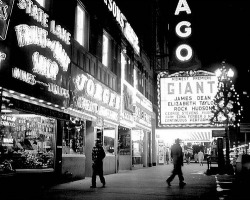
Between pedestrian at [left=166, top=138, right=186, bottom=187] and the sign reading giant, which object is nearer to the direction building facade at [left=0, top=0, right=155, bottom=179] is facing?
the pedestrian

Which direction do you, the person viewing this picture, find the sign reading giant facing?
facing the viewer

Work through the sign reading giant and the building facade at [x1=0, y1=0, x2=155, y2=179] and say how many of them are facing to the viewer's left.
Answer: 0

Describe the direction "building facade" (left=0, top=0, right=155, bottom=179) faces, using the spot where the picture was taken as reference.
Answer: facing the viewer and to the right of the viewer

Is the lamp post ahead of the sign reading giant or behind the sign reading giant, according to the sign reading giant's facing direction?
ahead

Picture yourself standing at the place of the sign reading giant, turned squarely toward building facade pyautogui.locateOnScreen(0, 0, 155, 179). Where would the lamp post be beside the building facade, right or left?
left

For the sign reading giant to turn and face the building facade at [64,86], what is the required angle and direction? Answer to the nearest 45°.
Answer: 0° — it already faces it
